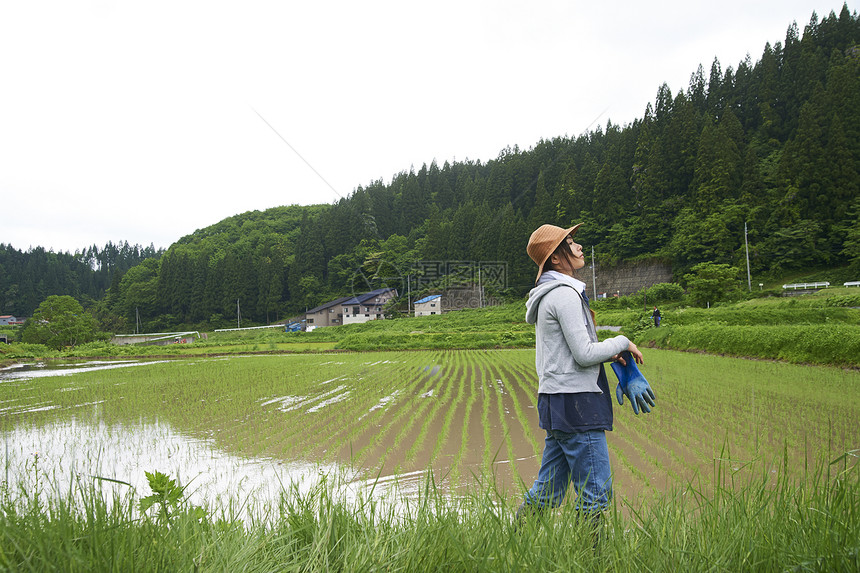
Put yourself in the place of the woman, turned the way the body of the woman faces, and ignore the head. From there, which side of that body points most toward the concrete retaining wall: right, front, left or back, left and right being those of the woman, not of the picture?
left

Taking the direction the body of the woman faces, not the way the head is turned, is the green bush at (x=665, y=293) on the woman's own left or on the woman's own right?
on the woman's own left

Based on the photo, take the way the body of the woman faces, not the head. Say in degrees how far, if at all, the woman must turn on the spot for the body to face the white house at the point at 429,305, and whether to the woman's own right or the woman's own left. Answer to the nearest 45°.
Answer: approximately 90° to the woman's own left

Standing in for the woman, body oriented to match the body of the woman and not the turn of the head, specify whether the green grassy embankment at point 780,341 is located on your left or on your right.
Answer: on your left

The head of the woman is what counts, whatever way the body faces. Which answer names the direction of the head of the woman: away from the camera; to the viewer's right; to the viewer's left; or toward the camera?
to the viewer's right

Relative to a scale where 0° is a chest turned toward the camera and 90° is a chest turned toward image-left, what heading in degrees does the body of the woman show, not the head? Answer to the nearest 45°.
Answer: approximately 270°
